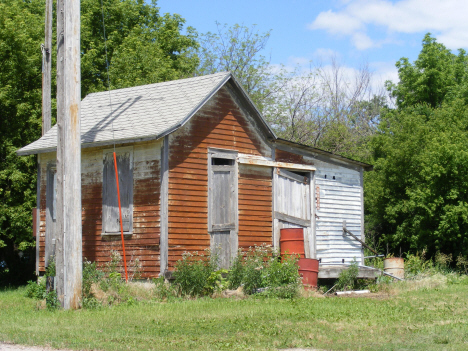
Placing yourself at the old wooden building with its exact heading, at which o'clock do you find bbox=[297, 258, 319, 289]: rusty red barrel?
The rusty red barrel is roughly at 11 o'clock from the old wooden building.

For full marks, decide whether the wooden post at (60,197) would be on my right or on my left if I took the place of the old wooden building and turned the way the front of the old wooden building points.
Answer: on my right

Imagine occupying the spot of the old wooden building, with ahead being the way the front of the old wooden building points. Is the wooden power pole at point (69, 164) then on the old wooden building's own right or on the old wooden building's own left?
on the old wooden building's own right

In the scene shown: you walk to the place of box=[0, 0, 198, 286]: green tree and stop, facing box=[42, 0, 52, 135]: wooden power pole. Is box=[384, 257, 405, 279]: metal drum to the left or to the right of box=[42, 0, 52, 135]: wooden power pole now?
left

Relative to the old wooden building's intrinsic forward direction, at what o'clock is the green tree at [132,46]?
The green tree is roughly at 7 o'clock from the old wooden building.

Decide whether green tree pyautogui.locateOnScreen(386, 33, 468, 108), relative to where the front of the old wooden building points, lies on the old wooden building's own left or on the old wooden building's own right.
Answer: on the old wooden building's own left

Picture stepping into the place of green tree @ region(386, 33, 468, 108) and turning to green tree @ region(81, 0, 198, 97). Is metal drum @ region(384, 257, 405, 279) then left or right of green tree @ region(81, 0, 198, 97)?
left

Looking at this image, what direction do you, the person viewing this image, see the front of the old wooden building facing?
facing the viewer and to the right of the viewer

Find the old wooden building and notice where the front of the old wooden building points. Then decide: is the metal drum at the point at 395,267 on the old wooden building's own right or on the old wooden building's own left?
on the old wooden building's own left

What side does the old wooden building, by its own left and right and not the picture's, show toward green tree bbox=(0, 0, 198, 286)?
back

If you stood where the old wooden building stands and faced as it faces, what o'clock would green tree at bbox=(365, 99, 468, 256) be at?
The green tree is roughly at 9 o'clock from the old wooden building.
